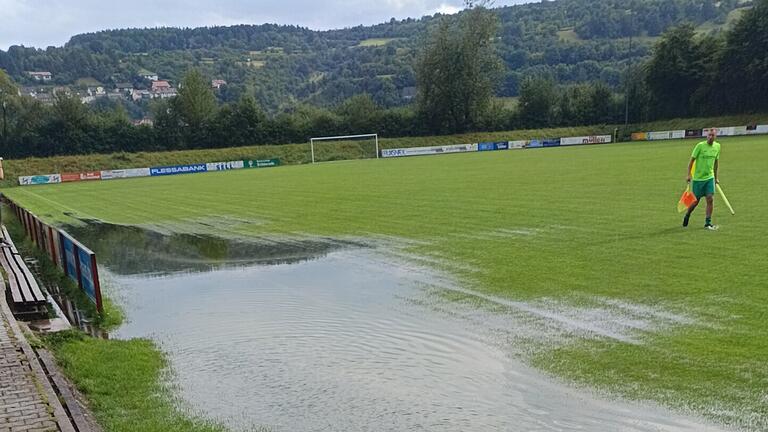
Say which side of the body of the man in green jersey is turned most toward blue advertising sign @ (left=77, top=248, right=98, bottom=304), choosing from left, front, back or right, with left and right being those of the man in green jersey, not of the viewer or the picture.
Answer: right

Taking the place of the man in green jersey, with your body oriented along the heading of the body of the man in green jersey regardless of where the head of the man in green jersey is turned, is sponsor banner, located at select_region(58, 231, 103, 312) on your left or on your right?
on your right

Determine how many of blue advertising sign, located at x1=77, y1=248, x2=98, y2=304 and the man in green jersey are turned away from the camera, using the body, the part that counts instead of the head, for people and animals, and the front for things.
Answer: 0

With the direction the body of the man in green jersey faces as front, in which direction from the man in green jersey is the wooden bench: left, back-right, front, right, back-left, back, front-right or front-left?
right

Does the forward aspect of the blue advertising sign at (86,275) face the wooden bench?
no
